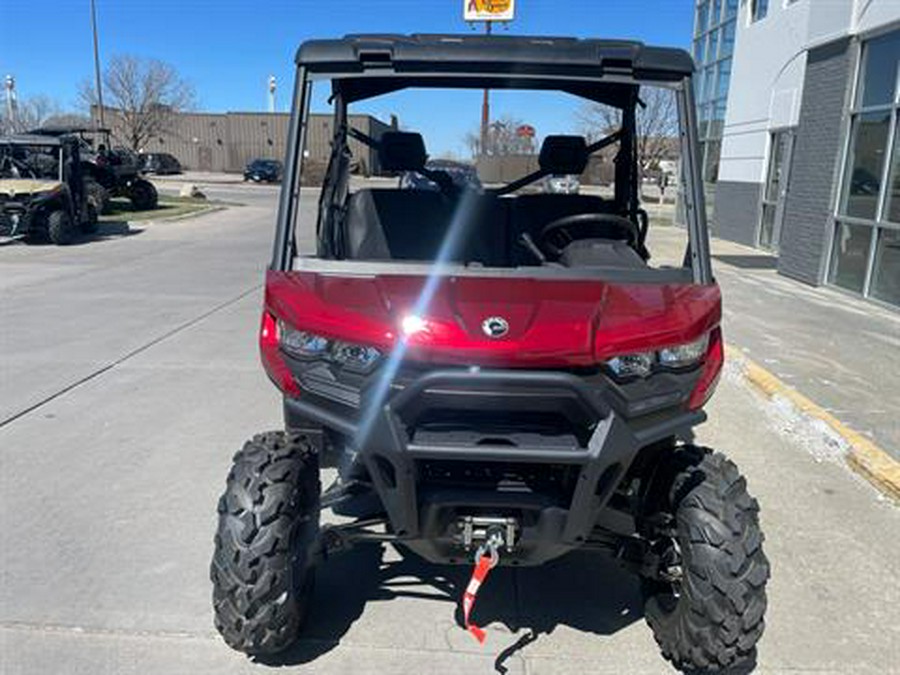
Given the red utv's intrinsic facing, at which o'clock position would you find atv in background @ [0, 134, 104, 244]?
The atv in background is roughly at 5 o'clock from the red utv.

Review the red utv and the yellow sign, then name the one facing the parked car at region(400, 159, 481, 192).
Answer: the yellow sign

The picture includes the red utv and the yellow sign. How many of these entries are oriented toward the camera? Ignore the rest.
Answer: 2

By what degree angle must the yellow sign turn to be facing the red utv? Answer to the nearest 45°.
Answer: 0° — it already faces it

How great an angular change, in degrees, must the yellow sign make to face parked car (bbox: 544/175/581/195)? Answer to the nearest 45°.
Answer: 0° — it already faces it

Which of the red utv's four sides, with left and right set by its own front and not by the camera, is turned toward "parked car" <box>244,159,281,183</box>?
back

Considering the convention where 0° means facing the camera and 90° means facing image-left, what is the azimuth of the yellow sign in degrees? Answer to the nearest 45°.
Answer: approximately 0°

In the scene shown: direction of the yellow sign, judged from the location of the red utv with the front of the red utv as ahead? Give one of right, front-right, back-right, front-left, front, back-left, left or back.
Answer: back

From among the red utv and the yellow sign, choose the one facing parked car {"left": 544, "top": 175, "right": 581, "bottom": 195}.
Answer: the yellow sign
